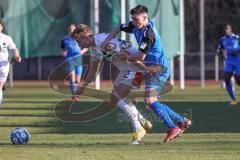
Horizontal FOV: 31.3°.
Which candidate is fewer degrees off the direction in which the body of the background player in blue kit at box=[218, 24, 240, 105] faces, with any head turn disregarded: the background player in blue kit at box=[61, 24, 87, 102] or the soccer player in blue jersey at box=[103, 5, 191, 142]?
the soccer player in blue jersey

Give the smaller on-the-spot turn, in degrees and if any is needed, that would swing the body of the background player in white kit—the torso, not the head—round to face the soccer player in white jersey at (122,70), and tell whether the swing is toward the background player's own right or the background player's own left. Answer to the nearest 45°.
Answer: approximately 45° to the background player's own left

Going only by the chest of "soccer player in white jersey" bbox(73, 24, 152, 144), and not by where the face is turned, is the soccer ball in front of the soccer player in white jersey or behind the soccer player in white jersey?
in front

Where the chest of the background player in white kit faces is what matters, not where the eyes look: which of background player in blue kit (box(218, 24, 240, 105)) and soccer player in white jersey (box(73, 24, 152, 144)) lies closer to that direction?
the soccer player in white jersey

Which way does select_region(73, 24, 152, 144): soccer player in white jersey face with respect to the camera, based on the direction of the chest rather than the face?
to the viewer's left

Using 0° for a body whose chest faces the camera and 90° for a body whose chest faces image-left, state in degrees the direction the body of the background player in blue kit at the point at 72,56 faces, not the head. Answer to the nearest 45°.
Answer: approximately 315°

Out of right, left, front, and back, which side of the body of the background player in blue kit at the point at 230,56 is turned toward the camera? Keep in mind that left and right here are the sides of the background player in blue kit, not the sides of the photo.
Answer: front

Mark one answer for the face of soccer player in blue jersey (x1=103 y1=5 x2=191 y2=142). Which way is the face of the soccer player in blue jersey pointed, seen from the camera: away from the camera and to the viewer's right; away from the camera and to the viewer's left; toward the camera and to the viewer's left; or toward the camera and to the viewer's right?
toward the camera and to the viewer's left

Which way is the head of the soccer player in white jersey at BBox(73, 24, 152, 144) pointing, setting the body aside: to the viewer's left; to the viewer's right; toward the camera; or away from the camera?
to the viewer's left
